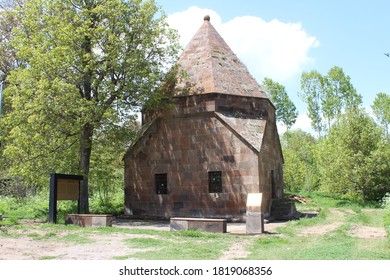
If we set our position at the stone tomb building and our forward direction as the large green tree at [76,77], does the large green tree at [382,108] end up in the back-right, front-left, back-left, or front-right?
back-right
